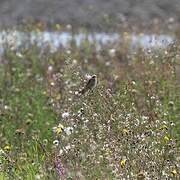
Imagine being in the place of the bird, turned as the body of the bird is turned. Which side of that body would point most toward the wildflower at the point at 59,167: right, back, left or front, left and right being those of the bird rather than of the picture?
right

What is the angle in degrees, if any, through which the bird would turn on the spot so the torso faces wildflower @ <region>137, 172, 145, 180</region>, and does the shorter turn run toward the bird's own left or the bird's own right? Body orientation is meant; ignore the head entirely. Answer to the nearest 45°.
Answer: approximately 90° to the bird's own right

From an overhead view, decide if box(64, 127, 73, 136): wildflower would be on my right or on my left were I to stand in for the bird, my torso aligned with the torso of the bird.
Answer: on my right

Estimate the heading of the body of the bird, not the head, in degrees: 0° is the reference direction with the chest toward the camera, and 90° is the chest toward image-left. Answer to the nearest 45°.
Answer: approximately 270°

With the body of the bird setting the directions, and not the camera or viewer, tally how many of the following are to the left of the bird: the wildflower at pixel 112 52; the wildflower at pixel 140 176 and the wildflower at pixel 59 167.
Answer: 1

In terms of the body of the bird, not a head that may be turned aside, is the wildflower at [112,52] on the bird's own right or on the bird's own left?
on the bird's own left
